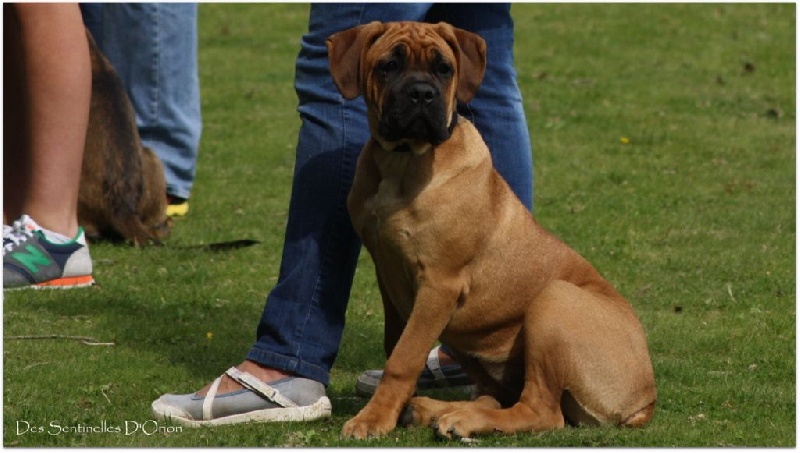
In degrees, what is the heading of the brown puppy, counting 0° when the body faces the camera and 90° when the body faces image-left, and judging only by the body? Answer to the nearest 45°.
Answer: approximately 45°
